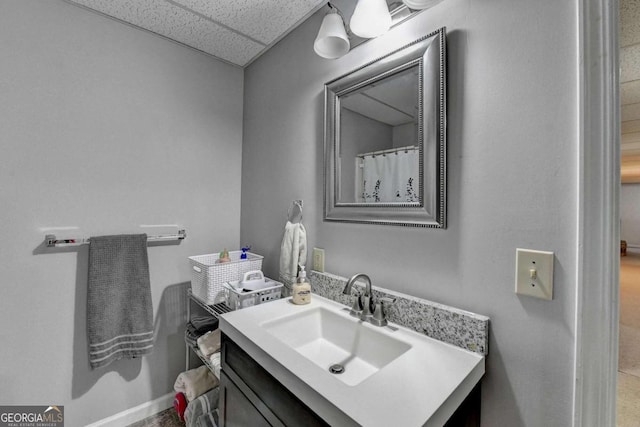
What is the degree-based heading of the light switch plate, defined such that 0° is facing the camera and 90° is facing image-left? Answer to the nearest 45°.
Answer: approximately 45°

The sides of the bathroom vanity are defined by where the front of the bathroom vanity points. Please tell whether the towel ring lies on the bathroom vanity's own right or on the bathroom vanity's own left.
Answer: on the bathroom vanity's own right

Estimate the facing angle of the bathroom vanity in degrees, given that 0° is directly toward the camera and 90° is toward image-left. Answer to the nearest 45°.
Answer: approximately 45°

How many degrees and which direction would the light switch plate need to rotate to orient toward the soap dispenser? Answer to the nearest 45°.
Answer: approximately 45° to its right

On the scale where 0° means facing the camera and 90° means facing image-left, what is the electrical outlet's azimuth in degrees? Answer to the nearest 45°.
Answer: approximately 45°

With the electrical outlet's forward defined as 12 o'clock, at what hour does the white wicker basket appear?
The white wicker basket is roughly at 2 o'clock from the electrical outlet.
